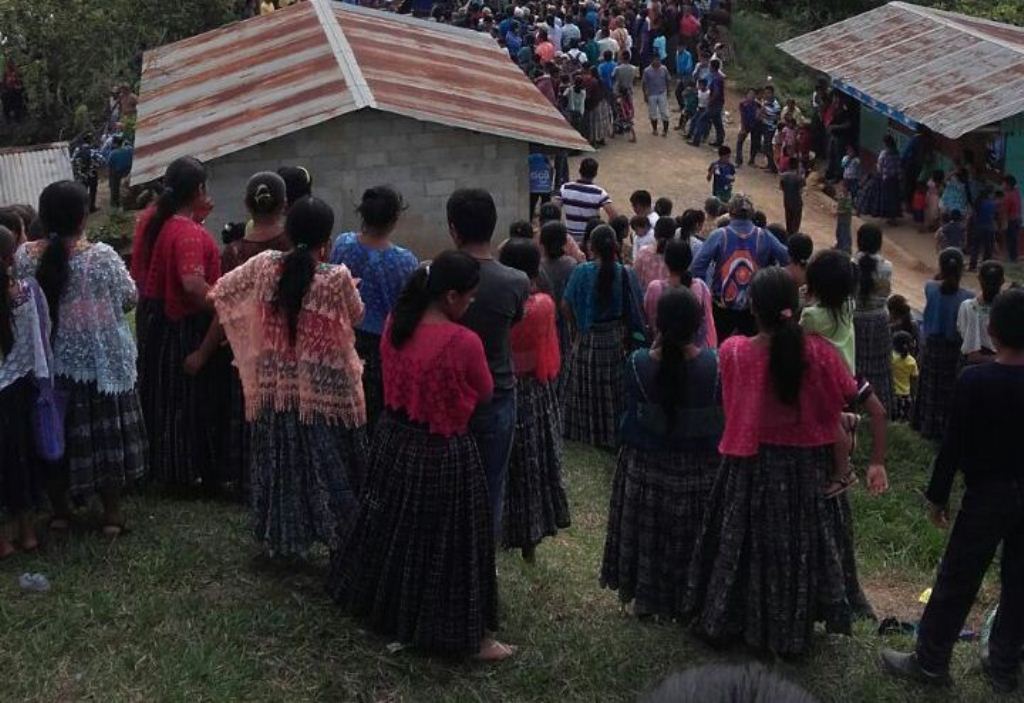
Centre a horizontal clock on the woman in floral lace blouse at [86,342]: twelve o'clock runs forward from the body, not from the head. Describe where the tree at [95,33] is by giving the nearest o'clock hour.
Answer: The tree is roughly at 12 o'clock from the woman in floral lace blouse.

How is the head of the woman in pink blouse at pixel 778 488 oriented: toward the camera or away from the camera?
away from the camera

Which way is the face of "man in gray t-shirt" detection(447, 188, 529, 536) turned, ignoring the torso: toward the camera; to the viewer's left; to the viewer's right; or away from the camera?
away from the camera

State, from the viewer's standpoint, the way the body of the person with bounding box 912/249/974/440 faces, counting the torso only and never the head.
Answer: away from the camera

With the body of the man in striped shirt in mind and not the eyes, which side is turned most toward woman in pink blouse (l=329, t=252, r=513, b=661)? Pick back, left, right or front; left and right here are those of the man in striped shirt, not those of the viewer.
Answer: back

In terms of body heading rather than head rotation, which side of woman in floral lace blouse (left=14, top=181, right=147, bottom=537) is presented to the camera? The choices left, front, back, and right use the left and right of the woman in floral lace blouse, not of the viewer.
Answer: back

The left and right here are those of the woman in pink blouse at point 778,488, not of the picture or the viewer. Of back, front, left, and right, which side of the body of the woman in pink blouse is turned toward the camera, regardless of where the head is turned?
back

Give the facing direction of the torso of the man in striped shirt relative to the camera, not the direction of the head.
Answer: away from the camera

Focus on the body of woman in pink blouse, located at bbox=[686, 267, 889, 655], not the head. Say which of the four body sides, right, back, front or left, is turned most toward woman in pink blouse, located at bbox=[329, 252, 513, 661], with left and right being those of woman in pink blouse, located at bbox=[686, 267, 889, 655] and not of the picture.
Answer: left
